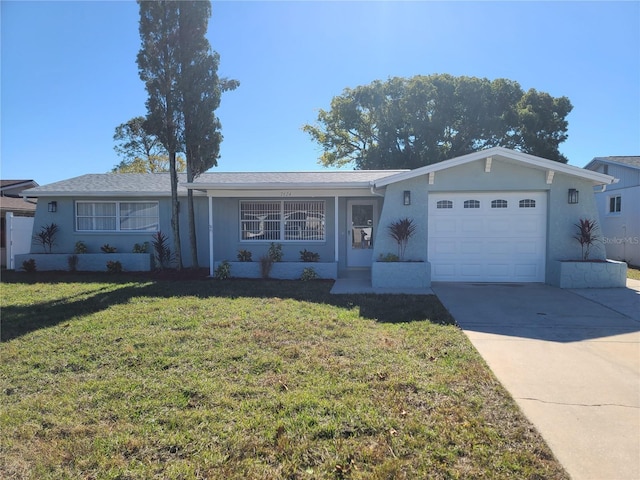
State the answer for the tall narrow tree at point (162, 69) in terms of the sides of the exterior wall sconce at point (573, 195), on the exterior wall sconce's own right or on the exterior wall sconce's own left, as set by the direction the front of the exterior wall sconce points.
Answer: on the exterior wall sconce's own right

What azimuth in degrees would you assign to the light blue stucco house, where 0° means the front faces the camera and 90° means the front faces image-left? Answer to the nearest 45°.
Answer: approximately 0°

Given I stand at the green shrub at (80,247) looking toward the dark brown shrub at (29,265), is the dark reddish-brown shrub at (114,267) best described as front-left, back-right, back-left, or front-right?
back-left

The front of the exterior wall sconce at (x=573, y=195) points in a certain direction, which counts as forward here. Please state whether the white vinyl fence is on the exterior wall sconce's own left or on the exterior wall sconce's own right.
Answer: on the exterior wall sconce's own right

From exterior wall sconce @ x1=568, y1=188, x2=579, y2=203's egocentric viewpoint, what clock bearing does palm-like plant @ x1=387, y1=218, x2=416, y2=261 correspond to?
The palm-like plant is roughly at 2 o'clock from the exterior wall sconce.

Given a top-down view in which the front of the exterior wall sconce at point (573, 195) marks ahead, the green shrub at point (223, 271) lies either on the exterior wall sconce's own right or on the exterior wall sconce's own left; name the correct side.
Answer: on the exterior wall sconce's own right

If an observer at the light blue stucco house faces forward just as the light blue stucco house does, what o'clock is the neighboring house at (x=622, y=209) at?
The neighboring house is roughly at 8 o'clock from the light blue stucco house.
